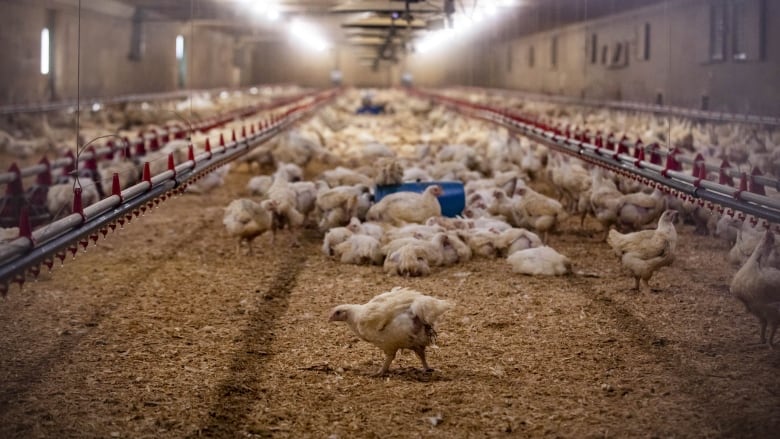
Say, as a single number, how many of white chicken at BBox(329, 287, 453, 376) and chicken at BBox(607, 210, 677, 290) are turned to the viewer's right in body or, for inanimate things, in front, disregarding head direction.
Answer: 1

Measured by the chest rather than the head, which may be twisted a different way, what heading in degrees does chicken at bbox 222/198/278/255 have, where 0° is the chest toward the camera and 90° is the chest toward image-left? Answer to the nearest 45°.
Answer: approximately 270°

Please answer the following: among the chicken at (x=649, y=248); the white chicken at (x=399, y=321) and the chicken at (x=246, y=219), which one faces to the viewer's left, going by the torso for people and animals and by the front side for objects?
the white chicken

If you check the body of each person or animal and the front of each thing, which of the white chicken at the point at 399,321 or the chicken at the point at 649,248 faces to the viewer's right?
the chicken

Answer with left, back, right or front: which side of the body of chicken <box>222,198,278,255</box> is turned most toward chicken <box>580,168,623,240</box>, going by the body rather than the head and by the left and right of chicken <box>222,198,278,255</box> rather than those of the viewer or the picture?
front

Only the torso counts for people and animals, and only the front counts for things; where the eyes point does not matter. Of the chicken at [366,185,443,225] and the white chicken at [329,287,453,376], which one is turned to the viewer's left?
the white chicken

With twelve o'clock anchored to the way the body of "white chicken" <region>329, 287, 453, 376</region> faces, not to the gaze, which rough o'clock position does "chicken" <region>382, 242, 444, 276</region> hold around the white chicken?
The chicken is roughly at 3 o'clock from the white chicken.

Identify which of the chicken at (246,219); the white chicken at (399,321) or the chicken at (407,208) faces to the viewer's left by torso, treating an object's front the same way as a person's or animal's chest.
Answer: the white chicken

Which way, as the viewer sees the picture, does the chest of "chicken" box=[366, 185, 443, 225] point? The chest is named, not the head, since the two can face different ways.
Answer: to the viewer's right

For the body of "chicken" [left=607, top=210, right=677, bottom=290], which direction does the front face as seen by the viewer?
to the viewer's right

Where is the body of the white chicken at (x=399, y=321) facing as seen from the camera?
to the viewer's left
